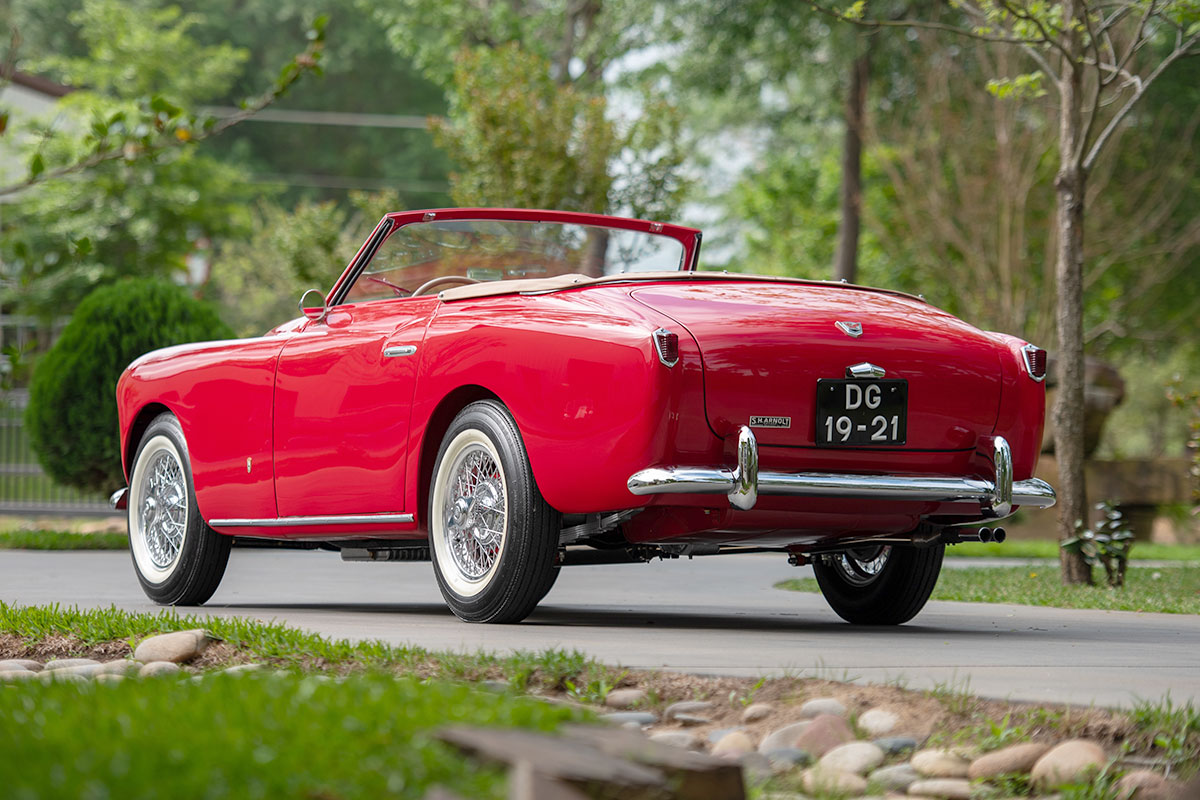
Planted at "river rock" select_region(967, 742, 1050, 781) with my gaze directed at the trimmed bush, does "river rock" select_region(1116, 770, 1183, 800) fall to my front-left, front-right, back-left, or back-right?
back-right

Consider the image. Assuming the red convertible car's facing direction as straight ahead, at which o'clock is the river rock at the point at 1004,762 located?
The river rock is roughly at 7 o'clock from the red convertible car.

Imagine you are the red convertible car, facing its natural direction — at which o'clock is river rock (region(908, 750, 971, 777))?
The river rock is roughly at 7 o'clock from the red convertible car.

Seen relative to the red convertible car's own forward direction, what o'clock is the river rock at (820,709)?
The river rock is roughly at 7 o'clock from the red convertible car.

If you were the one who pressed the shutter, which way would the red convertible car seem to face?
facing away from the viewer and to the left of the viewer

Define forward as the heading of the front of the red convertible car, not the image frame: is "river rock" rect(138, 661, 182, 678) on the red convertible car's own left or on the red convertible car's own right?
on the red convertible car's own left

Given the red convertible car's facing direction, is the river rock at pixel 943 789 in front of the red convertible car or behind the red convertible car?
behind

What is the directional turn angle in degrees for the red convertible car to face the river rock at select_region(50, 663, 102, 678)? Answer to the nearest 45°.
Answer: approximately 90° to its left

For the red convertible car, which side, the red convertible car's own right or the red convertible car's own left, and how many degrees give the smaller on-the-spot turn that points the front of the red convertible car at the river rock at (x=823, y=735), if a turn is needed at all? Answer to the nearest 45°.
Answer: approximately 135° to the red convertible car's own left

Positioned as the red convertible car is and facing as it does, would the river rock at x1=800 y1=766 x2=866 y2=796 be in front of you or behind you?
behind
